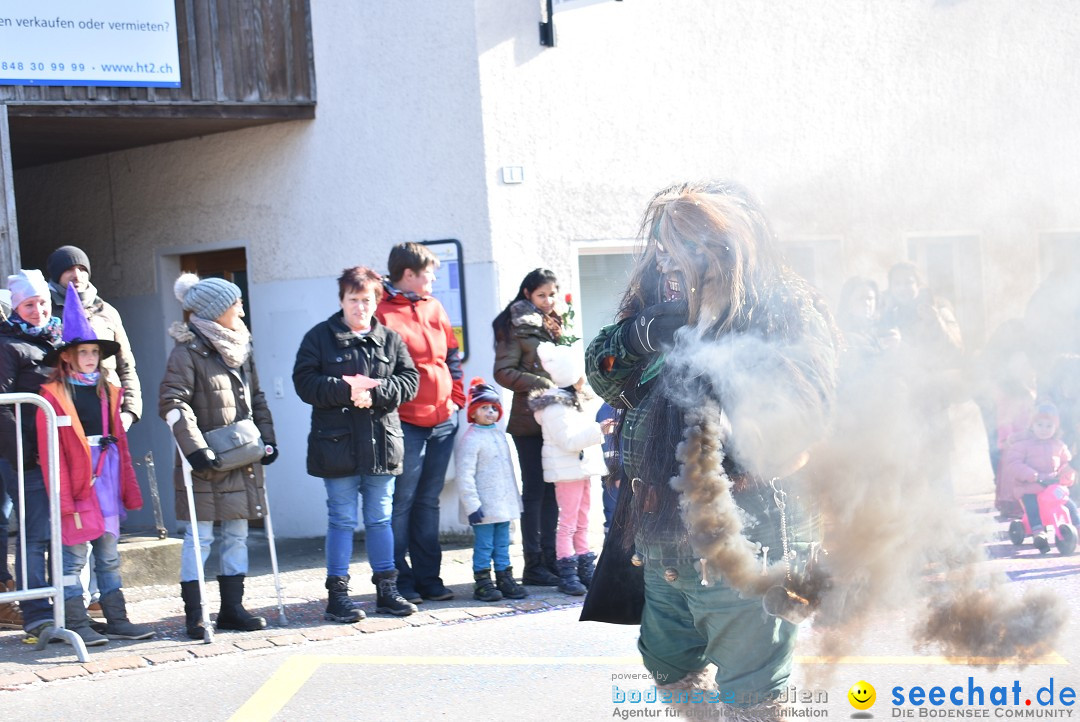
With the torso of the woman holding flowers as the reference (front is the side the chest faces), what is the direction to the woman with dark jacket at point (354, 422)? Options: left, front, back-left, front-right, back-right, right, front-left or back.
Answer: right

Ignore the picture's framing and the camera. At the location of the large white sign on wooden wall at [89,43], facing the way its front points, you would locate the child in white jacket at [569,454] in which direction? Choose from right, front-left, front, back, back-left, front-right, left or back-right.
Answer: front-left

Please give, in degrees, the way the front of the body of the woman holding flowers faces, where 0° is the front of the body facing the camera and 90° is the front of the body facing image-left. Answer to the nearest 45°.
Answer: approximately 315°

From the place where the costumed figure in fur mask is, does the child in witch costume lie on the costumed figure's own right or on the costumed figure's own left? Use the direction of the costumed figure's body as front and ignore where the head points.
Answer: on the costumed figure's own right

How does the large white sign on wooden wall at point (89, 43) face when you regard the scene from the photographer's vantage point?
facing the viewer

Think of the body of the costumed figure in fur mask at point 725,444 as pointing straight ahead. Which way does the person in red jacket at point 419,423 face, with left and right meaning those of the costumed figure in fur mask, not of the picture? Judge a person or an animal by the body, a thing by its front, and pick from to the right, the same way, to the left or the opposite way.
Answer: to the left

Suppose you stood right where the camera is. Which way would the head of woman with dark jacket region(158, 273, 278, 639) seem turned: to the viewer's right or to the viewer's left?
to the viewer's right

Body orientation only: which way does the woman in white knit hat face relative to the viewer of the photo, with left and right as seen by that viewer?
facing the viewer and to the right of the viewer

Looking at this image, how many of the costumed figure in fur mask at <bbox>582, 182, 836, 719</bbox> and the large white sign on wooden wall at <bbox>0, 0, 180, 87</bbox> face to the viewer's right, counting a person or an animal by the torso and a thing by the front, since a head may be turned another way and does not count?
0

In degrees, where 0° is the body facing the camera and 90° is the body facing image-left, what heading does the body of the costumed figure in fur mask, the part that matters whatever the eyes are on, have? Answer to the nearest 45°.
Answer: approximately 45°
